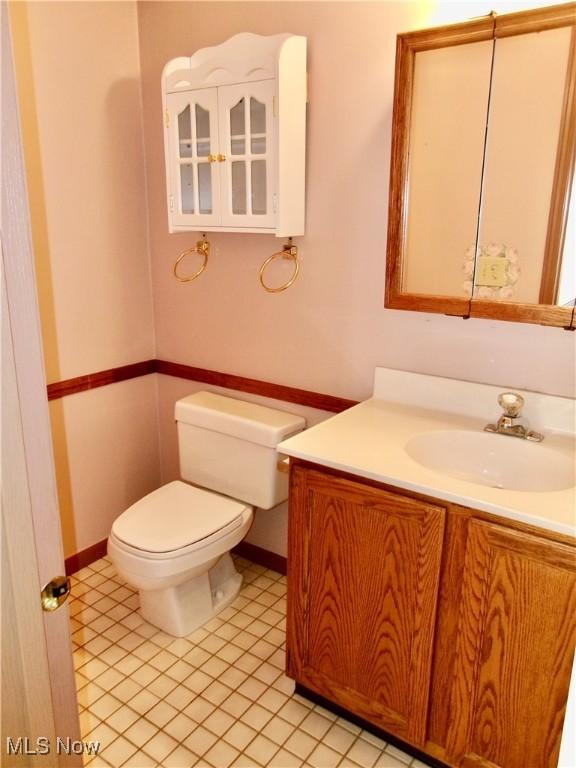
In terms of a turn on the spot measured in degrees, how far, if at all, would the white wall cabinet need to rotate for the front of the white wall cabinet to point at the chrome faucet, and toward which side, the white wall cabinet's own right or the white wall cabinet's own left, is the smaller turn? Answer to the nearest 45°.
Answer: approximately 90° to the white wall cabinet's own left

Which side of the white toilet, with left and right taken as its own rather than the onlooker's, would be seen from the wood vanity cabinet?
left

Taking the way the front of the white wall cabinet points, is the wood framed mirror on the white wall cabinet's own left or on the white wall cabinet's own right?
on the white wall cabinet's own left

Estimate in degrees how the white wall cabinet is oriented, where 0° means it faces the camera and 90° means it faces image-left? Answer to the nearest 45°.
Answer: approximately 45°

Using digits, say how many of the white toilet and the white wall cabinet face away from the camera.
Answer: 0
